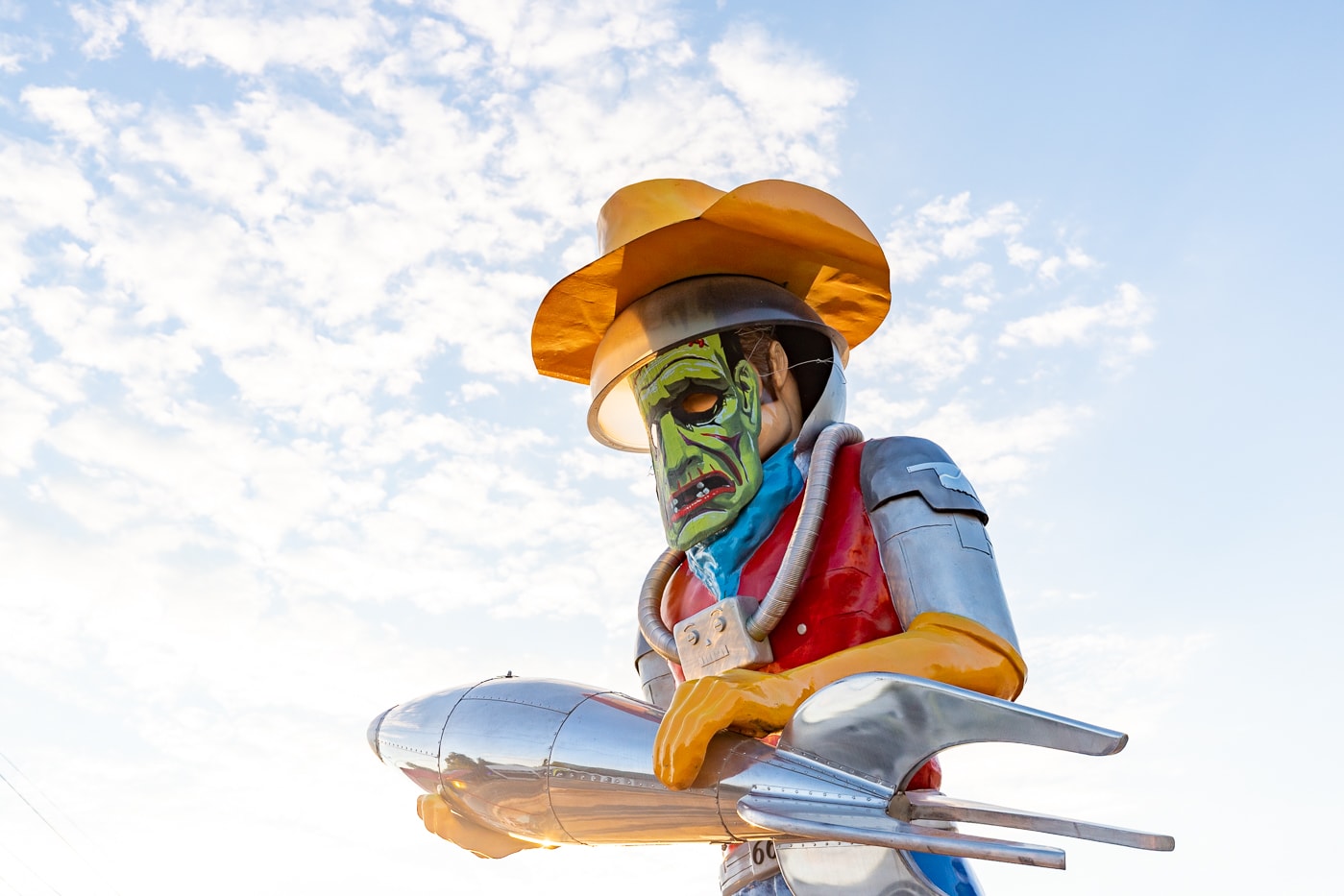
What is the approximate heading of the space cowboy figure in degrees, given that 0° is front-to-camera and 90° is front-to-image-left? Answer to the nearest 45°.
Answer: approximately 45°
